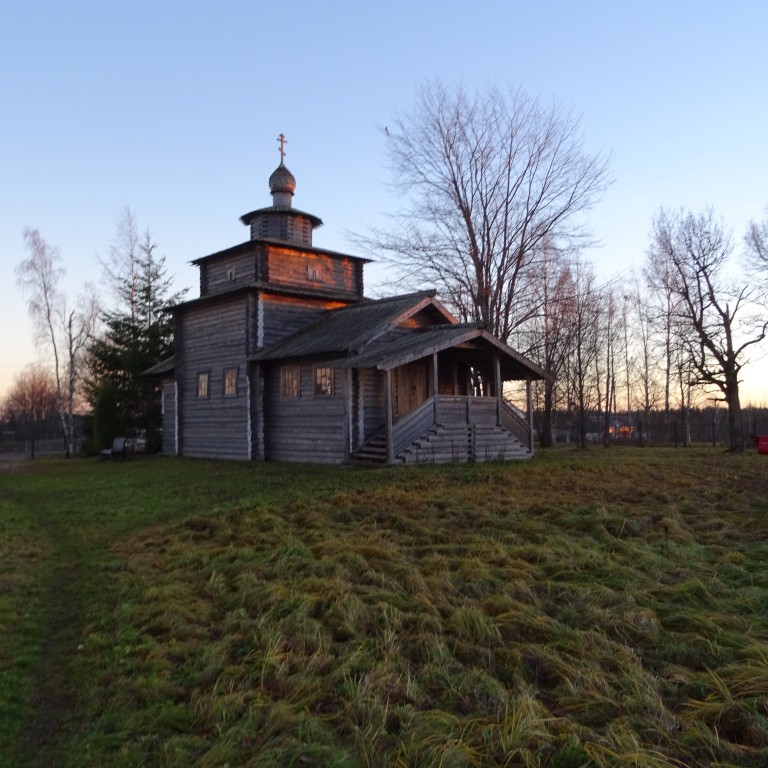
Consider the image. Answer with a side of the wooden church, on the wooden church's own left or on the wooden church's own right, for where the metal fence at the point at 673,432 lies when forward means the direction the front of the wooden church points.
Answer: on the wooden church's own left

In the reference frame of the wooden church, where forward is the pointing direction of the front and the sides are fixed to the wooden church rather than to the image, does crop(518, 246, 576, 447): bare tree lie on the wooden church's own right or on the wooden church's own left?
on the wooden church's own left

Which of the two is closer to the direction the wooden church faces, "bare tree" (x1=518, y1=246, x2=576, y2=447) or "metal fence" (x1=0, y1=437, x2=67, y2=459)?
the bare tree

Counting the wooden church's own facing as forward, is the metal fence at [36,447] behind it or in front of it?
behind

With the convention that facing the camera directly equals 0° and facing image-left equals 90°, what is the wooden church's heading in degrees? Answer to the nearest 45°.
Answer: approximately 315°

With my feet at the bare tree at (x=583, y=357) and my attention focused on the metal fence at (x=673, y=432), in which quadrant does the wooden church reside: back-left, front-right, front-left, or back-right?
back-right

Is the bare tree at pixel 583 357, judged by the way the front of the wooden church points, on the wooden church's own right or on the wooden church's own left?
on the wooden church's own left

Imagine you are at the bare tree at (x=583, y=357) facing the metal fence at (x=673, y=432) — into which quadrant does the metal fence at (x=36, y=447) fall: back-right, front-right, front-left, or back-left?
back-left
